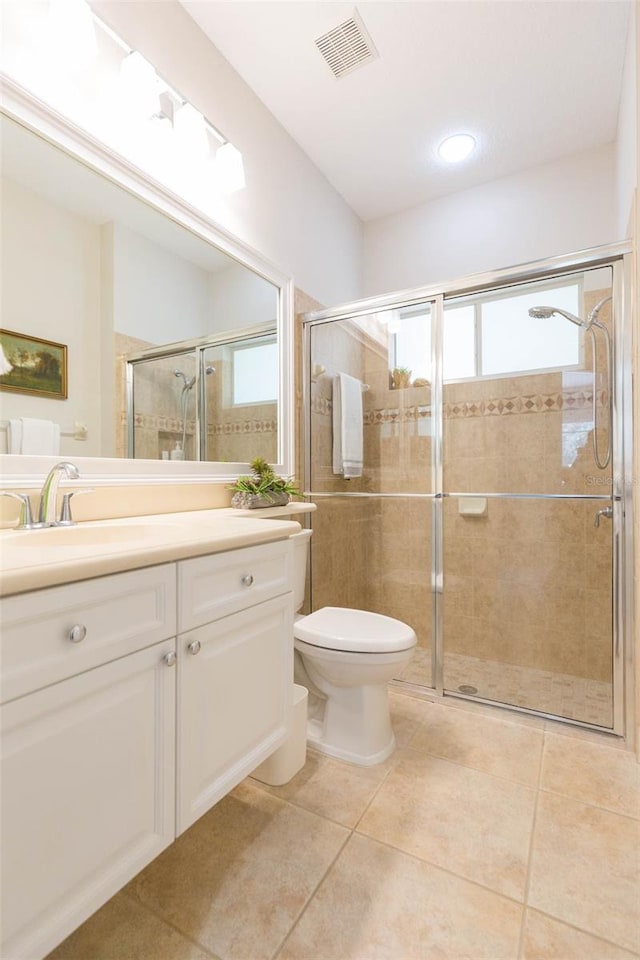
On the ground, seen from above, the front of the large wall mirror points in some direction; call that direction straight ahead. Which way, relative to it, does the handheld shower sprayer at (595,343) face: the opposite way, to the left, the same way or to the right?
the opposite way

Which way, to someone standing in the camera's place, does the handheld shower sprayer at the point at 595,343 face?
facing to the left of the viewer

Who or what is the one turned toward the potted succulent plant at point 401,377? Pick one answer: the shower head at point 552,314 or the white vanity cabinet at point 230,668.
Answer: the shower head

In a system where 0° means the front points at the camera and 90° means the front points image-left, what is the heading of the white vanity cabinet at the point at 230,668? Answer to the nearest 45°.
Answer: approximately 315°

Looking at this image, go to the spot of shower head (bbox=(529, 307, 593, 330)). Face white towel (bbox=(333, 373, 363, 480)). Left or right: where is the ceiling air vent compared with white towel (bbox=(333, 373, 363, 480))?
left

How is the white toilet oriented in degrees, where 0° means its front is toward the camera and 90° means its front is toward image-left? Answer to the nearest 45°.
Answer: approximately 315°

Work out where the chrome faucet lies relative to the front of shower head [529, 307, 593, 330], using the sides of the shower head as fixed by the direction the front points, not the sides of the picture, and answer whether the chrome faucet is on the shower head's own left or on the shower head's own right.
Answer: on the shower head's own left
